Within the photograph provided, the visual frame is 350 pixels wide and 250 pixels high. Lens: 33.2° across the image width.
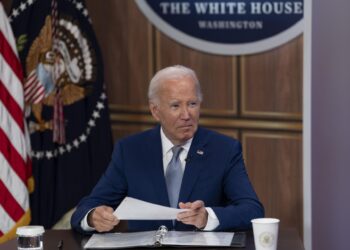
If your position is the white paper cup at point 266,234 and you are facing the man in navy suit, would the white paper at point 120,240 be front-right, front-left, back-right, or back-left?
front-left

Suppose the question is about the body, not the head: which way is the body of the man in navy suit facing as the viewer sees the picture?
toward the camera

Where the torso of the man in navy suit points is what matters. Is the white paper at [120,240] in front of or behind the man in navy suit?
in front

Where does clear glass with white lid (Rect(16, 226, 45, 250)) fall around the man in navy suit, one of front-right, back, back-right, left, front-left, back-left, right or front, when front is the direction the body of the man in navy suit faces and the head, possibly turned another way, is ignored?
front-right

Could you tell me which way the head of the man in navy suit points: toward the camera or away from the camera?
toward the camera

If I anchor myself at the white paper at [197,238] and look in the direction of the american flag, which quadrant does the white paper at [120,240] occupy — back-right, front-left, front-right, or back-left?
front-left

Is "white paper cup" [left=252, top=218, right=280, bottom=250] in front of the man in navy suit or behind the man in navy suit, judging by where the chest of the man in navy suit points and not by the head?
in front

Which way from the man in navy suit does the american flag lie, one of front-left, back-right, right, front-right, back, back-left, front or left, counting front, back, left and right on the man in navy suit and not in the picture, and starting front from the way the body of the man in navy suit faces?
back-right
